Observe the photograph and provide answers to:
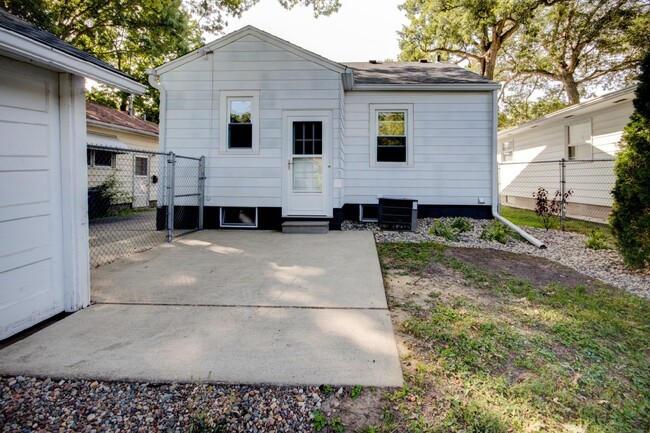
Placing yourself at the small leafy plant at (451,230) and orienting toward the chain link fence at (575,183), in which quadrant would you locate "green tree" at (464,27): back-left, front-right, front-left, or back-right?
front-left

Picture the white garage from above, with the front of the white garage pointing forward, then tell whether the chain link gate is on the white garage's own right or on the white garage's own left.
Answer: on the white garage's own left

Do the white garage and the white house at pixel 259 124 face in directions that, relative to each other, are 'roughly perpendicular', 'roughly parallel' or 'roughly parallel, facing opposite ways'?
roughly perpendicular

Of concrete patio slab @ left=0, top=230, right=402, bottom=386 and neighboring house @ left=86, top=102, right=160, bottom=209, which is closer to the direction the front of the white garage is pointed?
the concrete patio slab

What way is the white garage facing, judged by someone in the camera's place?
facing the viewer and to the right of the viewer

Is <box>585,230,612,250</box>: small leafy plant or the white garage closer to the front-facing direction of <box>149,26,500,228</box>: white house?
the white garage

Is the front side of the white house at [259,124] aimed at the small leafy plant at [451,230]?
no

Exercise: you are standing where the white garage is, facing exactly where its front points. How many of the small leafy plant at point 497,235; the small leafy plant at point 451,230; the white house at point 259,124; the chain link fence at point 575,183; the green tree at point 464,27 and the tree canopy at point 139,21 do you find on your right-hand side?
0

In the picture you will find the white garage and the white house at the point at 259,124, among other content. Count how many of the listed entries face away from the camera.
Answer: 0

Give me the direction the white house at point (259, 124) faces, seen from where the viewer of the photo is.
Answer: facing the viewer

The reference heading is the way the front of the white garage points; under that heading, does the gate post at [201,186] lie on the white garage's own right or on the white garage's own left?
on the white garage's own left
